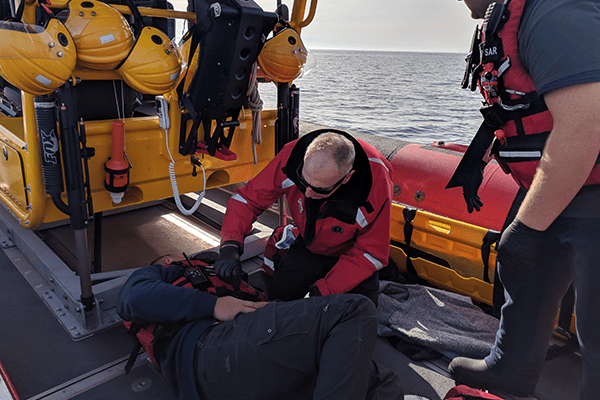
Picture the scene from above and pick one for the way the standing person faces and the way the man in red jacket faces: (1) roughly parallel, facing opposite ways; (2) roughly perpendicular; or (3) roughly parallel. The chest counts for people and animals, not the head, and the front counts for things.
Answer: roughly perpendicular

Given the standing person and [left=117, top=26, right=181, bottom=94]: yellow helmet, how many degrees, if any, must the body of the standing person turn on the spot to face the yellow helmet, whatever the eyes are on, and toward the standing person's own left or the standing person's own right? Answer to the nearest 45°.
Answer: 0° — they already face it

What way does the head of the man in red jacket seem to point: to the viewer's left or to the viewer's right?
to the viewer's left

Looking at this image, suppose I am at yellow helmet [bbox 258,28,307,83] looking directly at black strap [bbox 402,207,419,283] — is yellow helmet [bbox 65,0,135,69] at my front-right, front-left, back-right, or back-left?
back-right

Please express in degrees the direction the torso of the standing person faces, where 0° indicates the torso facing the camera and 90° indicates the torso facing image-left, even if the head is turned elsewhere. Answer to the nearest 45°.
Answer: approximately 90°
